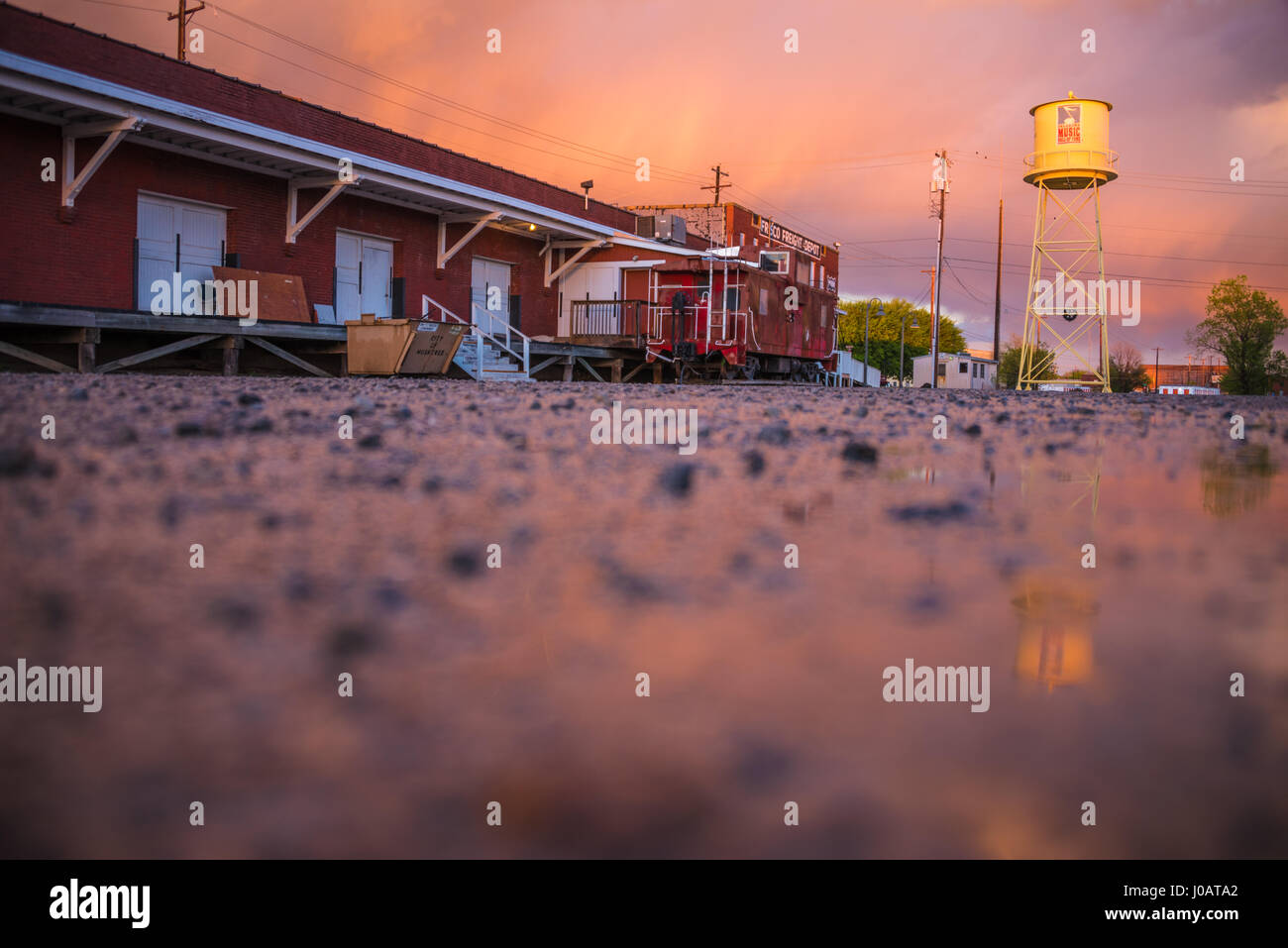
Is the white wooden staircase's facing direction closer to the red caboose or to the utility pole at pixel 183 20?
the red caboose

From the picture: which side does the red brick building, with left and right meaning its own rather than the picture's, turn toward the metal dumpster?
front

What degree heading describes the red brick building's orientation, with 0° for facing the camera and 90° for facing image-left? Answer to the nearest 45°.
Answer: approximately 315°

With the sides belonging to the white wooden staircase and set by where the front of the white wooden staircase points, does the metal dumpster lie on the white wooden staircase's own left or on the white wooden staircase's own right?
on the white wooden staircase's own right

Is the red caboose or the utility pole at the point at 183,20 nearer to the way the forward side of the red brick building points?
the red caboose

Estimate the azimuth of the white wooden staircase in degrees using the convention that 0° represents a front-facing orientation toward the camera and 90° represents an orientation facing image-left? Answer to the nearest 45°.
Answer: approximately 315°

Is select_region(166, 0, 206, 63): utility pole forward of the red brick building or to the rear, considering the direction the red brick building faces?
to the rear

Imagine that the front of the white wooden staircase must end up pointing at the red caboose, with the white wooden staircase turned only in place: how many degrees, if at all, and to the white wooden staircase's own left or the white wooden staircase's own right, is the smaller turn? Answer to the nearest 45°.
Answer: approximately 90° to the white wooden staircase's own left
